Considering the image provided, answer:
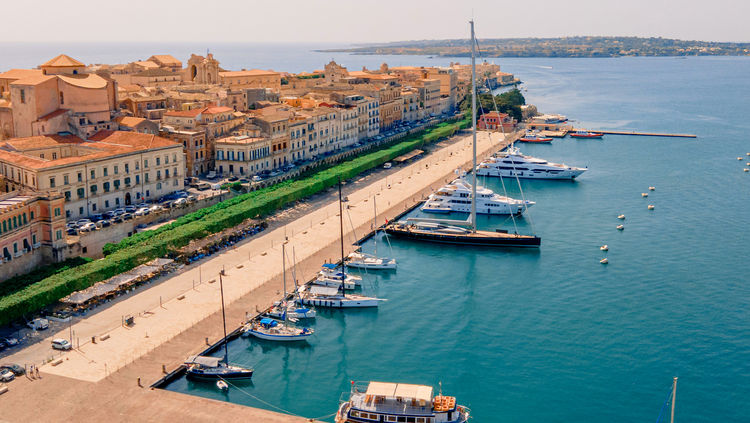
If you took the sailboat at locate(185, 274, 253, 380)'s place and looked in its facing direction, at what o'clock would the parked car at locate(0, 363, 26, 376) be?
The parked car is roughly at 6 o'clock from the sailboat.

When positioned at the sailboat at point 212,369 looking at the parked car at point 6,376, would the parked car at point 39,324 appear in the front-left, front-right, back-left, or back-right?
front-right

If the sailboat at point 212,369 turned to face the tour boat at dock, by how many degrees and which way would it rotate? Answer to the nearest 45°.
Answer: approximately 45° to its right

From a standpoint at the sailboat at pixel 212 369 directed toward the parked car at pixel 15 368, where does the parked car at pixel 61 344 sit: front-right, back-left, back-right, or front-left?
front-right

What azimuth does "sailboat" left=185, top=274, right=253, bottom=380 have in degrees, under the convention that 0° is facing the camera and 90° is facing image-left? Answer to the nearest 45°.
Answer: approximately 270°

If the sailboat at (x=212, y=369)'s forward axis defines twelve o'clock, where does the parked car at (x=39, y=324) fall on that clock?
The parked car is roughly at 7 o'clock from the sailboat.

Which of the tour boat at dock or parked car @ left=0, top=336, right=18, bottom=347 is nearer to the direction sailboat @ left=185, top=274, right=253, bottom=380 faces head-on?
the tour boat at dock

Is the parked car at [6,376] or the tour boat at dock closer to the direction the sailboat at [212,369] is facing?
the tour boat at dock
